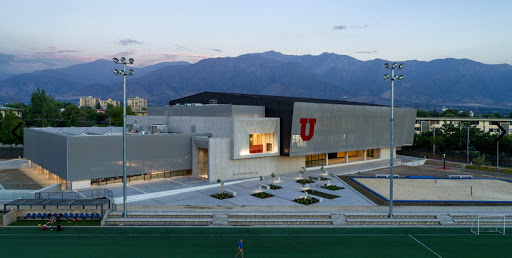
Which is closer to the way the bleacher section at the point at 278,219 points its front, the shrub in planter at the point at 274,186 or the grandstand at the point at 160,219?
the grandstand

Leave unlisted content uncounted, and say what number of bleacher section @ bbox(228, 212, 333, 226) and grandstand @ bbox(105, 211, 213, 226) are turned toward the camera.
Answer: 2

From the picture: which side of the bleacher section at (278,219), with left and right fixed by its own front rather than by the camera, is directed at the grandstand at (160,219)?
right

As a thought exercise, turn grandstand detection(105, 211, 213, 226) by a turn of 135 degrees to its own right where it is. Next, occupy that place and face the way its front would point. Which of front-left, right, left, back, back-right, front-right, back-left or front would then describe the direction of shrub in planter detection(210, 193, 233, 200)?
right

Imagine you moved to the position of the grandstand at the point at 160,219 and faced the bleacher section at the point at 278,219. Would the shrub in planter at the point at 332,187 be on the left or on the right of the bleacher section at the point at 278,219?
left

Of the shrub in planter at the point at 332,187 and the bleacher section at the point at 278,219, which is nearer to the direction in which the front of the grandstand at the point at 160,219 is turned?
the bleacher section

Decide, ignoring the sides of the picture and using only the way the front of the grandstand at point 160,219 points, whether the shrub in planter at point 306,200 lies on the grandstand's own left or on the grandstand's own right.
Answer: on the grandstand's own left

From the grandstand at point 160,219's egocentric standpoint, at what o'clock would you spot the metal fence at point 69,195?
The metal fence is roughly at 4 o'clock from the grandstand.
